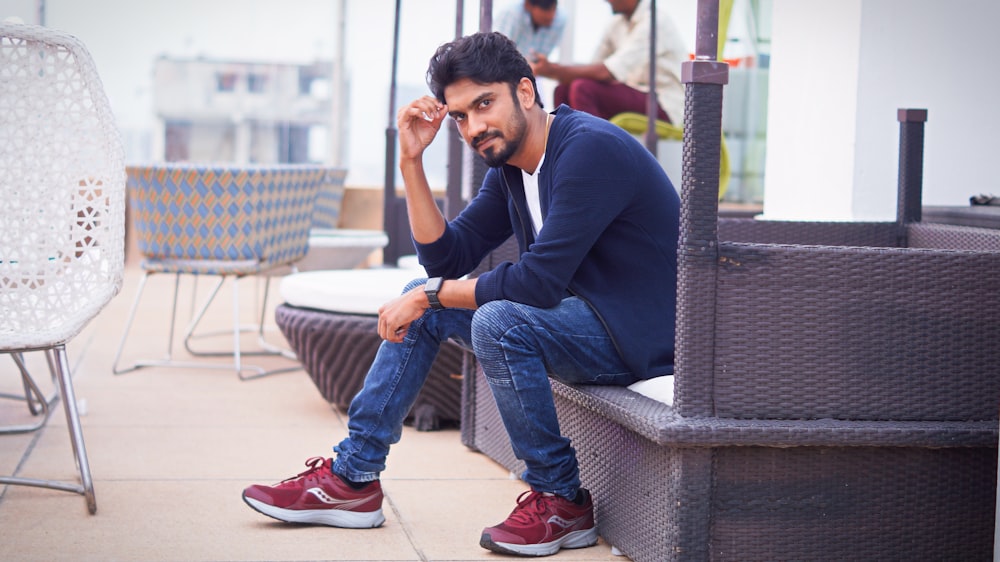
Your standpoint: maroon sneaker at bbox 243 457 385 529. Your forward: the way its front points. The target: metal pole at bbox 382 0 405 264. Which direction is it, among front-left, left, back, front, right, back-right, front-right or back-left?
right

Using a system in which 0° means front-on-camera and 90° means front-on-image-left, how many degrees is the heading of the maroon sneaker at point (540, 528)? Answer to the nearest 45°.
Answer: approximately 45°

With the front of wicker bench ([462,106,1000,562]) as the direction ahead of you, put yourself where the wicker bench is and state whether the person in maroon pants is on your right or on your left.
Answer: on your right

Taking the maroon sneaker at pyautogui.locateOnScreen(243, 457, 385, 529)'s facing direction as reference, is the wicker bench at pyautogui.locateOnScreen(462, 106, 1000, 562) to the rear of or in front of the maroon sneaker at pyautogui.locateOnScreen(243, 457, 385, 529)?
to the rear

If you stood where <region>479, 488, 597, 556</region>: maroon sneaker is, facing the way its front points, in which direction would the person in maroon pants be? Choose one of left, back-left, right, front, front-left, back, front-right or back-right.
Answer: back-right

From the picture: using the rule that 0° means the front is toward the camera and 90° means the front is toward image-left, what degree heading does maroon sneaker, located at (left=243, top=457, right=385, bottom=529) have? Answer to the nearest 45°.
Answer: approximately 90°

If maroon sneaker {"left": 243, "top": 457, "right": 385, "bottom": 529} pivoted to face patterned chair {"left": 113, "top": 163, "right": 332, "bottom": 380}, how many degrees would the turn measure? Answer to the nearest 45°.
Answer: approximately 90° to its right

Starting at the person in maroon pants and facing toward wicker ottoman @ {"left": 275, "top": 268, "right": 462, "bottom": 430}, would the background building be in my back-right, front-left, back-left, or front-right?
back-right

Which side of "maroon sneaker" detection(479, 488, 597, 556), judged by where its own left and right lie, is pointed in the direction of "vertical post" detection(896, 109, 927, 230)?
back
